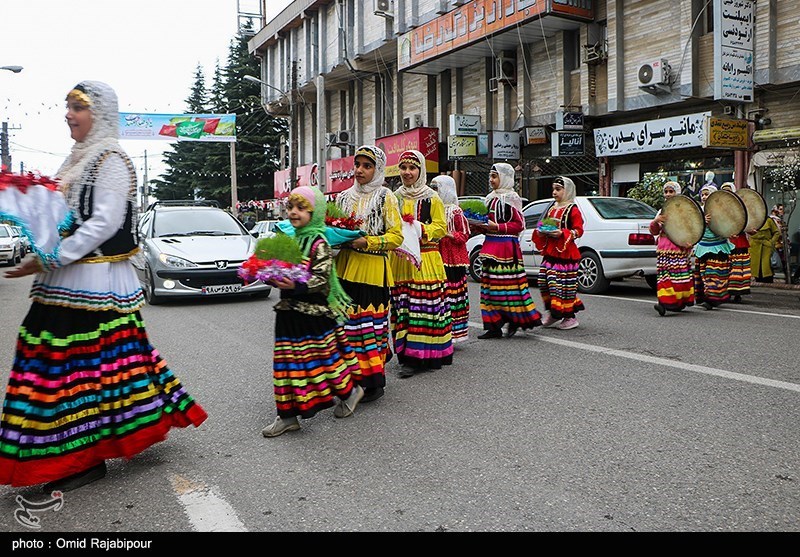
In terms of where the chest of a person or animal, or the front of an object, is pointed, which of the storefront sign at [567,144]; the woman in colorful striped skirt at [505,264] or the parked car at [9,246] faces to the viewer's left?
the woman in colorful striped skirt

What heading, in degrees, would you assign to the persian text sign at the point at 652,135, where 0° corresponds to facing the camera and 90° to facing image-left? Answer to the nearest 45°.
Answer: approximately 45°

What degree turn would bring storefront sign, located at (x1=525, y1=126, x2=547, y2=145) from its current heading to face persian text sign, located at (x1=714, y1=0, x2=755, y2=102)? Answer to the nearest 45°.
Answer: approximately 90° to its left

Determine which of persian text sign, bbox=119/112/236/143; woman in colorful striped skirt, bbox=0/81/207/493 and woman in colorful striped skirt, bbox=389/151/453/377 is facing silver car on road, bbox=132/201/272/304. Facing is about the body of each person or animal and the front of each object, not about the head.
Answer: the persian text sign

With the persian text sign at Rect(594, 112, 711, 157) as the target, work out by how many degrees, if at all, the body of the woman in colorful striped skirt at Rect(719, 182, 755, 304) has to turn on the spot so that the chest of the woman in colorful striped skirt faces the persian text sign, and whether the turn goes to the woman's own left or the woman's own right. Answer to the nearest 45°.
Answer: approximately 90° to the woman's own right
